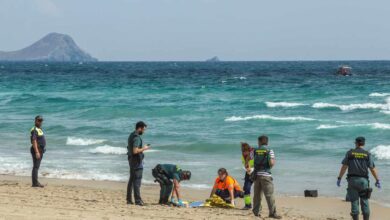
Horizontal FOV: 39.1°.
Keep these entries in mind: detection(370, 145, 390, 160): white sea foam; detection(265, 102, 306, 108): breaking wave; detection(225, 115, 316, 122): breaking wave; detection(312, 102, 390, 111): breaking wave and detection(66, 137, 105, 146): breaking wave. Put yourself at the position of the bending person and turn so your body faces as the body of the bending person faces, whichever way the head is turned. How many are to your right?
0

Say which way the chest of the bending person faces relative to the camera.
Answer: to the viewer's right

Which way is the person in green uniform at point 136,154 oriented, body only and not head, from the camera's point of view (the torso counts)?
to the viewer's right

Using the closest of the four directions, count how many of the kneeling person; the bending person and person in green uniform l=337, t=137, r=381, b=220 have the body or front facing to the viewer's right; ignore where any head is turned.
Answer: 1

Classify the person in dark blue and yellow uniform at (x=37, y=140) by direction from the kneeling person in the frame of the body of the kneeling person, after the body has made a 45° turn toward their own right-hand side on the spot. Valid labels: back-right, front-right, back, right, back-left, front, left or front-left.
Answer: front

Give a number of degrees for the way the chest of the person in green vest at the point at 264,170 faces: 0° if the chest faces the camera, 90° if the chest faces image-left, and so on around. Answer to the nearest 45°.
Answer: approximately 225°

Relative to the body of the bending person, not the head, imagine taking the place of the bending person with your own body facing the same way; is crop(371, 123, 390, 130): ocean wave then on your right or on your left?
on your left

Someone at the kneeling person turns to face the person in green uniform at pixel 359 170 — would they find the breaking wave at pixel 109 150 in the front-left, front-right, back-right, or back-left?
back-left

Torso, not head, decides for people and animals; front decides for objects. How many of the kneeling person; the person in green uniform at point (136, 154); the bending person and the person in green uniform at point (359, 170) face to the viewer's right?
2

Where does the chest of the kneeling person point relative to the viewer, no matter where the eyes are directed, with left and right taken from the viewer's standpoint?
facing the viewer and to the left of the viewer

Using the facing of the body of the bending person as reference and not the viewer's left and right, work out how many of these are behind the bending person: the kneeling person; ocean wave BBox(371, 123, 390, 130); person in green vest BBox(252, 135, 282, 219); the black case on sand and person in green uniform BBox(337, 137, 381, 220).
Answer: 0

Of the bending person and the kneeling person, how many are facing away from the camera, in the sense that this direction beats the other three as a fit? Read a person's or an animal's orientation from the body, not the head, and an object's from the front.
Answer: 0

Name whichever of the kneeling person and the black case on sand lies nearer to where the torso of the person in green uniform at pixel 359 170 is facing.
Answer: the black case on sand

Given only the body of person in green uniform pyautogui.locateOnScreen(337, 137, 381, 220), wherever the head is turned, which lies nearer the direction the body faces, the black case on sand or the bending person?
the black case on sand

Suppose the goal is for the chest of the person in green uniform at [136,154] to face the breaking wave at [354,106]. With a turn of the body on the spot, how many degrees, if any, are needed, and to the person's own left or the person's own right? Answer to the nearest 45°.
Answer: approximately 45° to the person's own left
